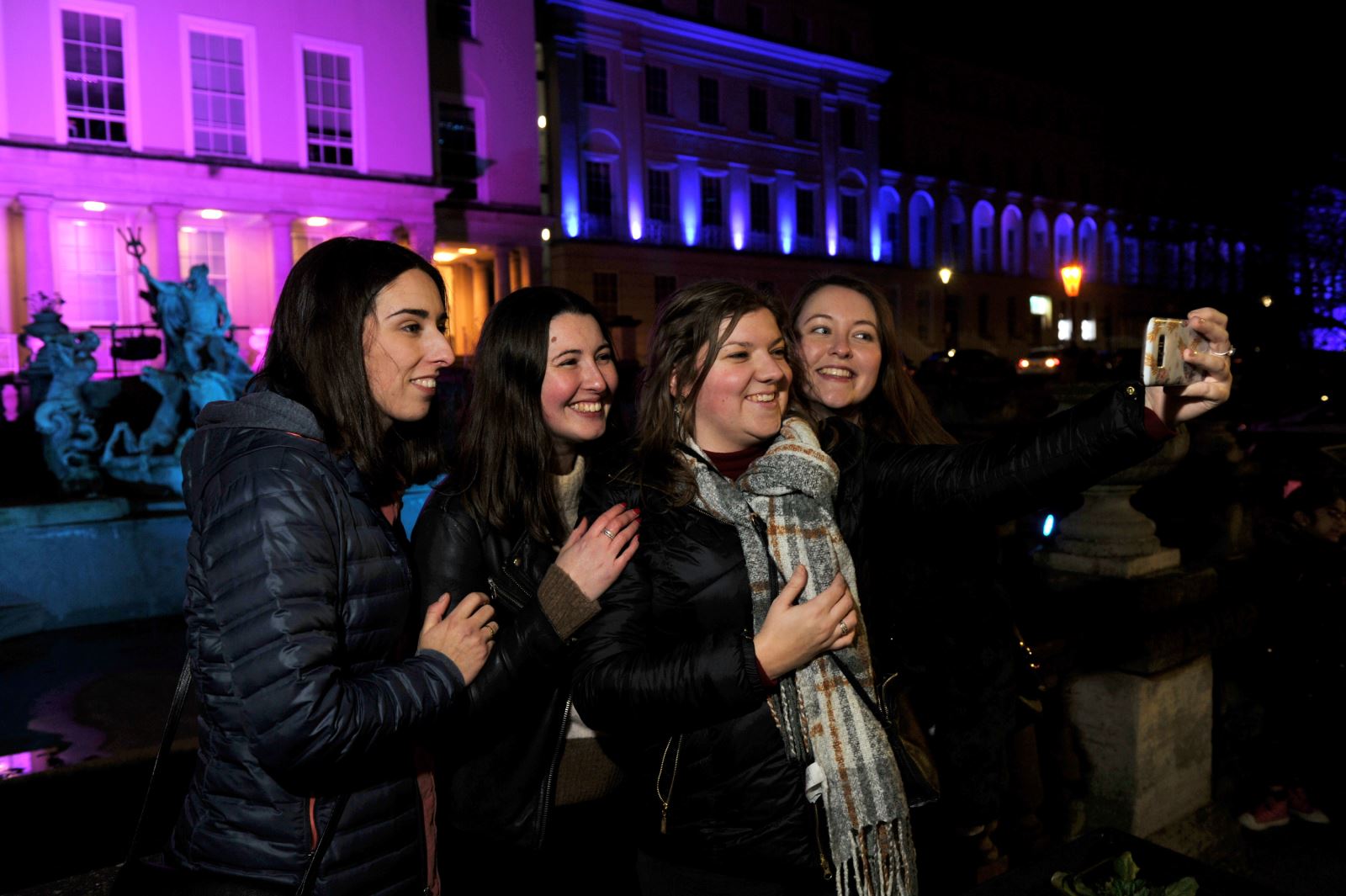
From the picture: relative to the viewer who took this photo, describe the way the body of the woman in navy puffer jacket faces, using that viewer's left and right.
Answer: facing to the right of the viewer

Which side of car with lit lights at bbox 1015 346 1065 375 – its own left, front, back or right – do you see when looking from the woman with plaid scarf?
front

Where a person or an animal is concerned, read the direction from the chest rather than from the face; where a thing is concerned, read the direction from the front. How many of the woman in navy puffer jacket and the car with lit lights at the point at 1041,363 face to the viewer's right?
1

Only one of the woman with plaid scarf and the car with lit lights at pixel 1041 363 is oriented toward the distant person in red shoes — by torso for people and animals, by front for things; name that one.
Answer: the car with lit lights

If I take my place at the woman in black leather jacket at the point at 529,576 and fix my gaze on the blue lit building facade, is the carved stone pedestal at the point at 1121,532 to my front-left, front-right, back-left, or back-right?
front-right

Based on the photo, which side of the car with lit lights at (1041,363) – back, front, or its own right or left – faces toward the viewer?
back

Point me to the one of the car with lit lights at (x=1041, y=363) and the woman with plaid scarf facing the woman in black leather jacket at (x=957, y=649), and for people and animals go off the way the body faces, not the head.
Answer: the car with lit lights

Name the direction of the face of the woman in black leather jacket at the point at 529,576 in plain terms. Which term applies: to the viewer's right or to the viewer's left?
to the viewer's right

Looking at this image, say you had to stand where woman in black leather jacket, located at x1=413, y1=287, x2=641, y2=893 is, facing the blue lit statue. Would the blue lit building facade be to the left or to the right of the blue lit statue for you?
right

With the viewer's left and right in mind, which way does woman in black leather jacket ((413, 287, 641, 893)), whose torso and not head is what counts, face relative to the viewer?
facing the viewer and to the right of the viewer

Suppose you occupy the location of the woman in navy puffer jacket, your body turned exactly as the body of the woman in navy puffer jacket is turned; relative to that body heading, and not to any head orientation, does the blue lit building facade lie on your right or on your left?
on your left

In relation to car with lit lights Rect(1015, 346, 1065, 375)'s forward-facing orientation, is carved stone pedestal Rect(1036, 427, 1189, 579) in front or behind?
in front

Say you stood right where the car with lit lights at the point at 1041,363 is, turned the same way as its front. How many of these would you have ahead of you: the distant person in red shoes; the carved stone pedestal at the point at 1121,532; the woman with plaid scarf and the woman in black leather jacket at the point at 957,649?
4

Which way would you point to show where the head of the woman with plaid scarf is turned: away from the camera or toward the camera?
toward the camera
